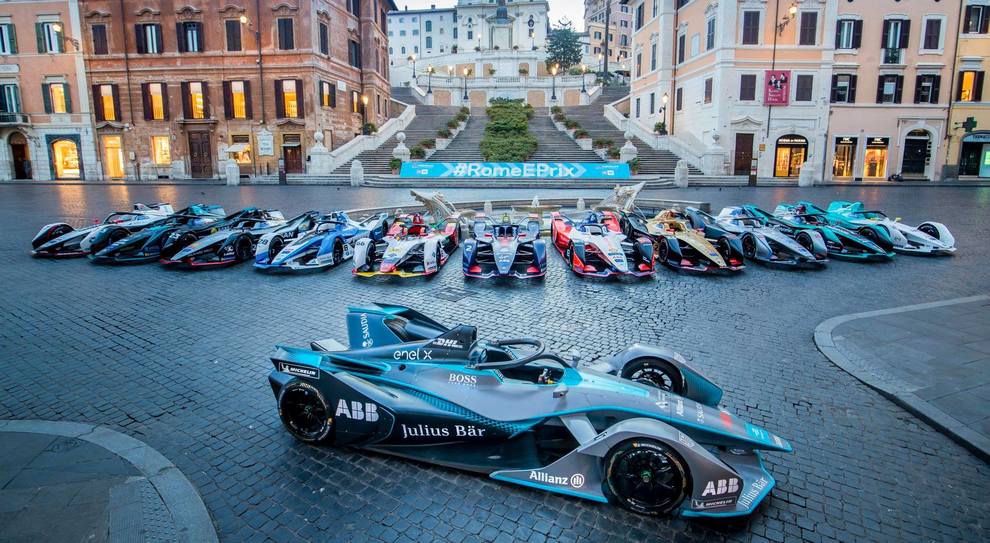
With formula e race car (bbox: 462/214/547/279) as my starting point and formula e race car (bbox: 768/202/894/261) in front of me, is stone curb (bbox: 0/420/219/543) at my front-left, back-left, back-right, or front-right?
back-right

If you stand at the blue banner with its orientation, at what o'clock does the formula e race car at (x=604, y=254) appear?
The formula e race car is roughly at 12 o'clock from the blue banner.

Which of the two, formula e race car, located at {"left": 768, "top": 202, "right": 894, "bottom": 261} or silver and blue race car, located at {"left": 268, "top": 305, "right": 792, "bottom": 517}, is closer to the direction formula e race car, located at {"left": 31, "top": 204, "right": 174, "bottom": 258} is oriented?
the silver and blue race car

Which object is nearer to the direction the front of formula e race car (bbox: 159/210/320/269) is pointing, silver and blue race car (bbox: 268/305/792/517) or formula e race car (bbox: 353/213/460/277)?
the silver and blue race car

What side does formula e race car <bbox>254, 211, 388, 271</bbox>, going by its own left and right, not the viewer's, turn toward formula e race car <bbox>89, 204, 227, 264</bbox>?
right

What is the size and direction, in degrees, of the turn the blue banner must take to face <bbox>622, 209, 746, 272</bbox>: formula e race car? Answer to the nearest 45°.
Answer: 0° — it already faces it

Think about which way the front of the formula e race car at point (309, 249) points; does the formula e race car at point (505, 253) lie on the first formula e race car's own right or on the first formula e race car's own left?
on the first formula e race car's own left

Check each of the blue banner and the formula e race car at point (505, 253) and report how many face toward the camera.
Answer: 2

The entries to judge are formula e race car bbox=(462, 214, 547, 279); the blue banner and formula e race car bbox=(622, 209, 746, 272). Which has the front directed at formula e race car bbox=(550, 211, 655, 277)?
the blue banner

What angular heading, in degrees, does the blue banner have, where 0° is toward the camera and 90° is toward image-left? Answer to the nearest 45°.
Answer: approximately 0°
